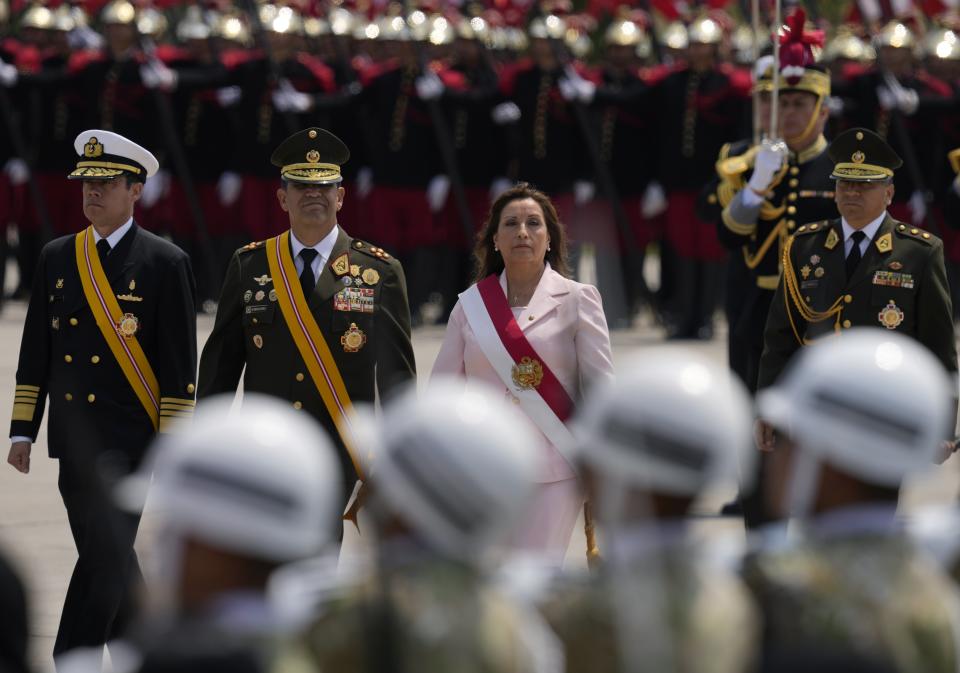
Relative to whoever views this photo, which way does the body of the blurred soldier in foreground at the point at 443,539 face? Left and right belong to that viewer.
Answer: facing away from the viewer and to the left of the viewer

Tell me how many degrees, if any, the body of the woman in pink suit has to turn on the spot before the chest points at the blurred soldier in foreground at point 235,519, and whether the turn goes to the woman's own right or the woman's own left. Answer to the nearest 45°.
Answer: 0° — they already face them

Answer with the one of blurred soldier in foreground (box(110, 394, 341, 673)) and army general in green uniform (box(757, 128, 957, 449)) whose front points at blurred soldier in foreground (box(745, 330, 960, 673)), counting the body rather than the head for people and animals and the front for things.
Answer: the army general in green uniform

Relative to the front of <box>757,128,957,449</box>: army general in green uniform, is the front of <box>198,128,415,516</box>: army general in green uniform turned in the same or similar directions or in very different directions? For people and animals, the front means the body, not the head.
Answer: same or similar directions

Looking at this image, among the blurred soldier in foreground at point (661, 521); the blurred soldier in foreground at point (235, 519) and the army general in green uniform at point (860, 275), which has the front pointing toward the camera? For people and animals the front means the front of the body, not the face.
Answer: the army general in green uniform

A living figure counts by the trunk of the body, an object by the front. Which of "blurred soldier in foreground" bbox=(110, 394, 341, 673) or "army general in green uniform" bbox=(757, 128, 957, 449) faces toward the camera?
the army general in green uniform

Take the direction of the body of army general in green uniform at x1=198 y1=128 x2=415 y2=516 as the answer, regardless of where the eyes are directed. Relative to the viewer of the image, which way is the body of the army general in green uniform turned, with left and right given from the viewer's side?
facing the viewer

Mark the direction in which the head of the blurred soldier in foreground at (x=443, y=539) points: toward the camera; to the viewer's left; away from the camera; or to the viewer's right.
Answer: away from the camera

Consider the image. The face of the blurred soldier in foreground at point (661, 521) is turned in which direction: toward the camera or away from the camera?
away from the camera

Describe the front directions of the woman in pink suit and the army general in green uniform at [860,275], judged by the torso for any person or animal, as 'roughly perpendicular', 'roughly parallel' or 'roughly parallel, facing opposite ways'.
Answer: roughly parallel

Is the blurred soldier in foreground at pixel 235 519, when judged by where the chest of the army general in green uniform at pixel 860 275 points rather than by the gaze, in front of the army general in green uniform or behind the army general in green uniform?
in front

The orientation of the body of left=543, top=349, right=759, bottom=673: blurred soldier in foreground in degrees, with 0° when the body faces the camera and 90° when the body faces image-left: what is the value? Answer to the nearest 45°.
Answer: approximately 135°

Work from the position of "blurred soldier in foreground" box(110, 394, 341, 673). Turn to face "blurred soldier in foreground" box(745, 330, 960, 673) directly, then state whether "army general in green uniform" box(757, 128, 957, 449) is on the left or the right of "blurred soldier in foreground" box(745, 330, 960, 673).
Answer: left

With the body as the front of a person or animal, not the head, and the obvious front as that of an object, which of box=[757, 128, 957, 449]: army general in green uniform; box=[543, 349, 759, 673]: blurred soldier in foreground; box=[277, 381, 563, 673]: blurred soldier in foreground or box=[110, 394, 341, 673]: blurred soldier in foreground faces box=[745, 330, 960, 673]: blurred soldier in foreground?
the army general in green uniform

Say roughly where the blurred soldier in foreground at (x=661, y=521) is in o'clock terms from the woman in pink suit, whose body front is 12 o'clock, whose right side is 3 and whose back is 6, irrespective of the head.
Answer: The blurred soldier in foreground is roughly at 12 o'clock from the woman in pink suit.

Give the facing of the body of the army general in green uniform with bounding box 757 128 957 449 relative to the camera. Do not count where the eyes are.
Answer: toward the camera

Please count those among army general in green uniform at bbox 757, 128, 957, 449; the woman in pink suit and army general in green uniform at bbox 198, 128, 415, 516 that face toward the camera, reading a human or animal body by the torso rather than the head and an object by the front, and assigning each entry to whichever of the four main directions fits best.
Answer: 3

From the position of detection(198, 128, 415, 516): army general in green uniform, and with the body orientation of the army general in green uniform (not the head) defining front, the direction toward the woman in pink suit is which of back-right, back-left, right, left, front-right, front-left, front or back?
left

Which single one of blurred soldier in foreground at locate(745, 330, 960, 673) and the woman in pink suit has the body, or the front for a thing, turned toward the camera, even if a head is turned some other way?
the woman in pink suit

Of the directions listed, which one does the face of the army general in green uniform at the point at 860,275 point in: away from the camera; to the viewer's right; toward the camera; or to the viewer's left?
toward the camera

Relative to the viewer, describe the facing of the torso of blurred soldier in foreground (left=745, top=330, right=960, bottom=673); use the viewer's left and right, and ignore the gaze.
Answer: facing away from the viewer and to the left of the viewer
